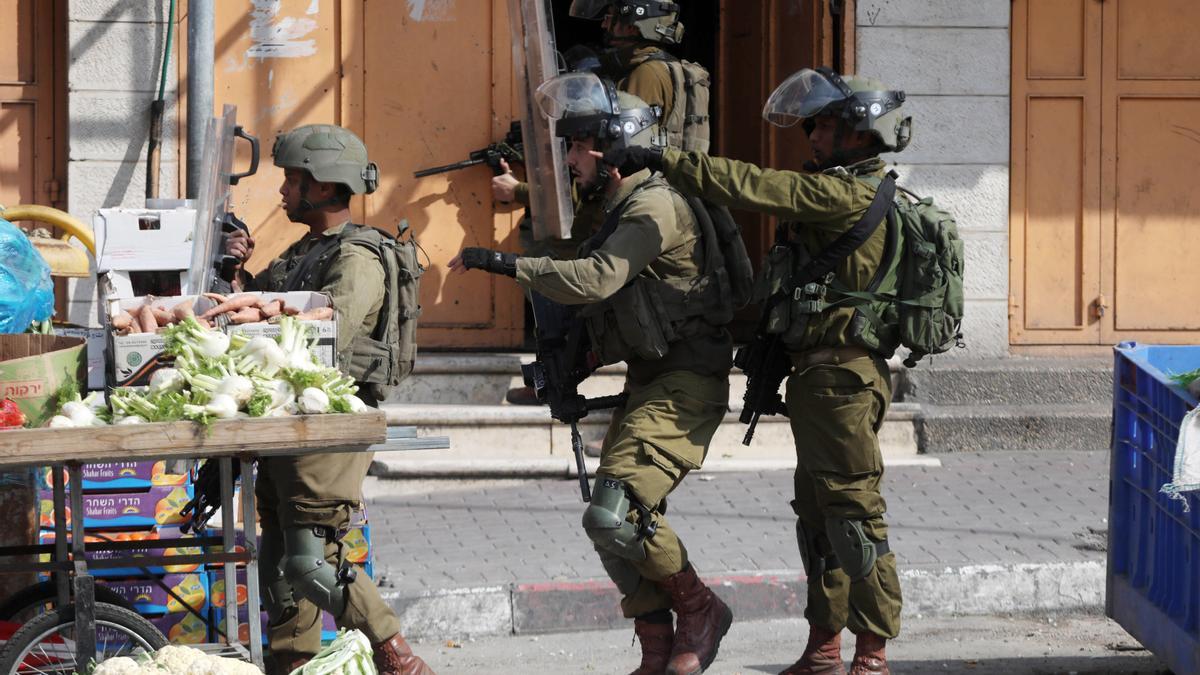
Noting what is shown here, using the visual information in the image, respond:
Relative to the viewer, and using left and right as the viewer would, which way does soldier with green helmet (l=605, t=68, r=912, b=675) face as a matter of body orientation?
facing to the left of the viewer

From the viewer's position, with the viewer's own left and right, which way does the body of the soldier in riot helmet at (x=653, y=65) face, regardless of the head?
facing to the left of the viewer

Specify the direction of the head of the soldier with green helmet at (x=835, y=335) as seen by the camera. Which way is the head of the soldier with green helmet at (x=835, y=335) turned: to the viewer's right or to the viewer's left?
to the viewer's left

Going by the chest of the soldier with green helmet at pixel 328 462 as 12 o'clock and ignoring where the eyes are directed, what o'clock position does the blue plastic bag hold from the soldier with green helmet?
The blue plastic bag is roughly at 12 o'clock from the soldier with green helmet.

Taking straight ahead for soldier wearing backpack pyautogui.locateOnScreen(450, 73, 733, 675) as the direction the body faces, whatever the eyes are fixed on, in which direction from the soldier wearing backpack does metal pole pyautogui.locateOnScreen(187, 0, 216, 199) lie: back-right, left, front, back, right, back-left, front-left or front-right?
front-right

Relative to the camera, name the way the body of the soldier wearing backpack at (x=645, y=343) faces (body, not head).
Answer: to the viewer's left

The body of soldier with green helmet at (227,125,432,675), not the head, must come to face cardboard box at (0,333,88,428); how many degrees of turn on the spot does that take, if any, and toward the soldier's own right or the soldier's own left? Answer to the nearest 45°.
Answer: approximately 45° to the soldier's own left

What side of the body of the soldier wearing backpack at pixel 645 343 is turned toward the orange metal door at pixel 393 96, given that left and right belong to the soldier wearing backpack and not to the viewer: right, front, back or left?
right

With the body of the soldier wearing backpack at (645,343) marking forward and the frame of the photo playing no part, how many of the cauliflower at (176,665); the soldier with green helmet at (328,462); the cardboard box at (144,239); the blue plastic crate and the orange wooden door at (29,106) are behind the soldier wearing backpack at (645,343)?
1

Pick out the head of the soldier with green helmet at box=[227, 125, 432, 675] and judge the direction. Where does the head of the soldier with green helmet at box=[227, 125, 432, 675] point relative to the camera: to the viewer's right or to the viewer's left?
to the viewer's left

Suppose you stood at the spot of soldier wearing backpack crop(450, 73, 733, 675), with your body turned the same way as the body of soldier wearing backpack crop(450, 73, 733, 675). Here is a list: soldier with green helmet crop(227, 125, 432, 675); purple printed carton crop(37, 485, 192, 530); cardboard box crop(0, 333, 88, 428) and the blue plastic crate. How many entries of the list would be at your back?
1

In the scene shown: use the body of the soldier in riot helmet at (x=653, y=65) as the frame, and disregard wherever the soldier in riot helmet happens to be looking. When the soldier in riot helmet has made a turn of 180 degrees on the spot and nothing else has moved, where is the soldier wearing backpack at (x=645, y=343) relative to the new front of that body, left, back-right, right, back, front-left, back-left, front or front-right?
right

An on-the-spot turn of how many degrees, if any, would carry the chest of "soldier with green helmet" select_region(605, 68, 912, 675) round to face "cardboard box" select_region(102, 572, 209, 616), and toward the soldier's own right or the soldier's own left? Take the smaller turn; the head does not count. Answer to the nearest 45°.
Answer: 0° — they already face it

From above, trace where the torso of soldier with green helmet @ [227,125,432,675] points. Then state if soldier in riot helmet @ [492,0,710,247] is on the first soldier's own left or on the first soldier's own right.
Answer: on the first soldier's own right

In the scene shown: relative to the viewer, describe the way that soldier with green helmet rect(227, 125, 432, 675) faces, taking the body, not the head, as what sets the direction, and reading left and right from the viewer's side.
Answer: facing to the left of the viewer

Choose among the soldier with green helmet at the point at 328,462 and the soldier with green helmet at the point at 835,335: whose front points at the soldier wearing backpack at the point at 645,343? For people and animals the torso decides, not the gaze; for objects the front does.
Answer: the soldier with green helmet at the point at 835,335

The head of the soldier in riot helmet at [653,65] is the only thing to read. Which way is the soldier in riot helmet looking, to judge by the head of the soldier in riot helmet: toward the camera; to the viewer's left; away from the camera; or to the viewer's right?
to the viewer's left
